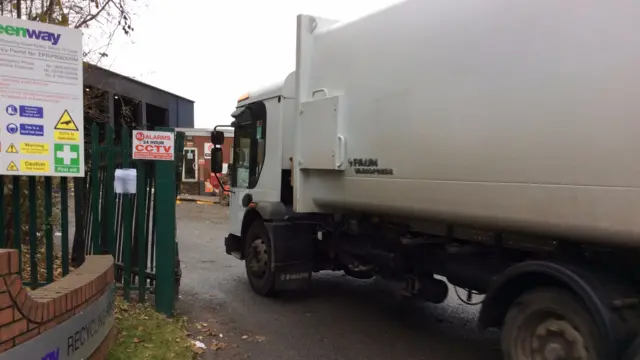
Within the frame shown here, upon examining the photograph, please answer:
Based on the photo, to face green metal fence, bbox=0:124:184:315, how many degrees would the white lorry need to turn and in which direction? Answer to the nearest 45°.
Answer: approximately 45° to its left

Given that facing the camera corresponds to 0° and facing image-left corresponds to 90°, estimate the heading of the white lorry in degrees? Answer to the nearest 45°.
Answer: approximately 135°

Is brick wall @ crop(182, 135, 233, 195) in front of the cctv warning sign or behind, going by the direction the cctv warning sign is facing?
behind

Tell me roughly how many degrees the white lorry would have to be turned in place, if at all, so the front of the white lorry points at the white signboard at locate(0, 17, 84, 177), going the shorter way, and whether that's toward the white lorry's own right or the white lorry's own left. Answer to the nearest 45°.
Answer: approximately 45° to the white lorry's own left

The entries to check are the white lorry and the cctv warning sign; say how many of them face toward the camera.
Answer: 1

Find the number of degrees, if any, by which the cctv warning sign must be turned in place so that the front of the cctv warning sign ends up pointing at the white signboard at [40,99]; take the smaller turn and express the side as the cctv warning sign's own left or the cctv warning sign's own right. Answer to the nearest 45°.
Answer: approximately 45° to the cctv warning sign's own right

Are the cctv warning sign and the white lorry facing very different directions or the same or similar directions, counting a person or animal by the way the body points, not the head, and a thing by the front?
very different directions

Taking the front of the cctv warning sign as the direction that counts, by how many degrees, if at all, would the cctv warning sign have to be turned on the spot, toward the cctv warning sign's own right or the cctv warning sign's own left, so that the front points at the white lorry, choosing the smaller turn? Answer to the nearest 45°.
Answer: approximately 45° to the cctv warning sign's own left
